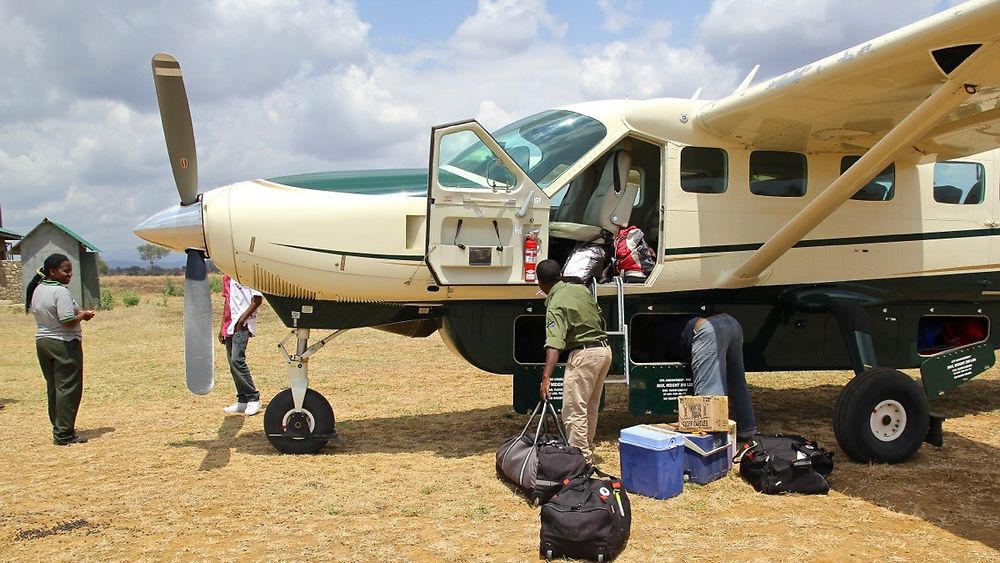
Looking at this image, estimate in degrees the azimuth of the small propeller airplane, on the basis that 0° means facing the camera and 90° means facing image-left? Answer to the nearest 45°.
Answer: approximately 90°

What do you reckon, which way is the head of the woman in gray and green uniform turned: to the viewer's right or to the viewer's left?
to the viewer's right

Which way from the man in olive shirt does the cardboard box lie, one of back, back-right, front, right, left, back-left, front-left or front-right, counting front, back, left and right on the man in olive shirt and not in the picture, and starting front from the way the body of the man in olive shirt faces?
back-right

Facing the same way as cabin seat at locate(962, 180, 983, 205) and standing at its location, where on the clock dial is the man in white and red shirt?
The man in white and red shirt is roughly at 11 o'clock from the cabin seat.

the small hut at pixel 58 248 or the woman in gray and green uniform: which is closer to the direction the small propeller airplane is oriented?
the woman in gray and green uniform

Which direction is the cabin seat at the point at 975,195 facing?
to the viewer's left

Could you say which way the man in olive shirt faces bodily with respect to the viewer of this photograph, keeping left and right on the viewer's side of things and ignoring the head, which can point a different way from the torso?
facing away from the viewer and to the left of the viewer

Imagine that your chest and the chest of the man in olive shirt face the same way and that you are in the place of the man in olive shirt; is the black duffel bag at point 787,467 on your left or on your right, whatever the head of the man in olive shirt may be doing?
on your right

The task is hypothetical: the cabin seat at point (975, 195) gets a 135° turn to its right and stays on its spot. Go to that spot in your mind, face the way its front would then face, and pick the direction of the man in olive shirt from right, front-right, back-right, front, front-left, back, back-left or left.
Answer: back

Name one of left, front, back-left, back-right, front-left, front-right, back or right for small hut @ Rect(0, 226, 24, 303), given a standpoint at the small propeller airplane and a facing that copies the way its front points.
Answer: front-right

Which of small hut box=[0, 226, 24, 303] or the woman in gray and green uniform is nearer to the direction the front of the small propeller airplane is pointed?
the woman in gray and green uniform
